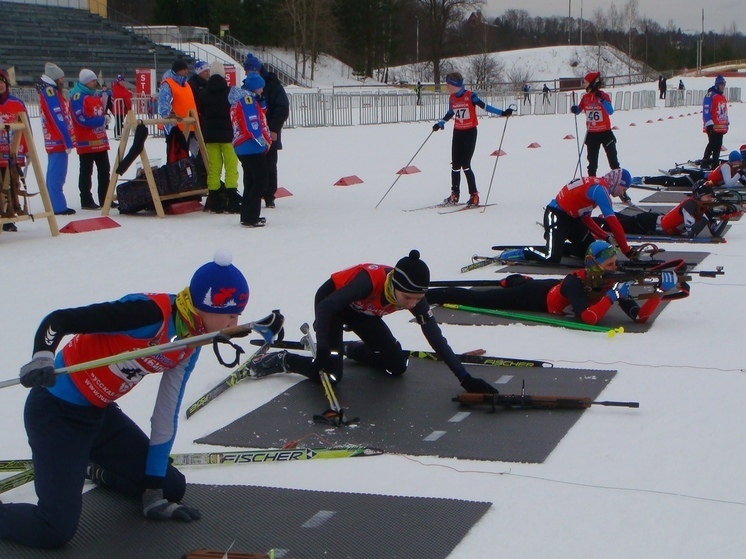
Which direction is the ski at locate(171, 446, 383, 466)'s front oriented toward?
to the viewer's right

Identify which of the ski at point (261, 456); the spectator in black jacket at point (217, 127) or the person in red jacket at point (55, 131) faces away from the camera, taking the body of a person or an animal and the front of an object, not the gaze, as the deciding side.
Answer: the spectator in black jacket

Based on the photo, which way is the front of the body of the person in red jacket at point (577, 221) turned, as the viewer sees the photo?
to the viewer's right

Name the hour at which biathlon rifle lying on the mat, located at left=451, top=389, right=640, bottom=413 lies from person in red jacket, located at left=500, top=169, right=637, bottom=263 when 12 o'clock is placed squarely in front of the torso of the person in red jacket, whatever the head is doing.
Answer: The biathlon rifle lying on the mat is roughly at 3 o'clock from the person in red jacket.

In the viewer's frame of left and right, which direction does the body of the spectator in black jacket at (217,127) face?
facing away from the viewer
